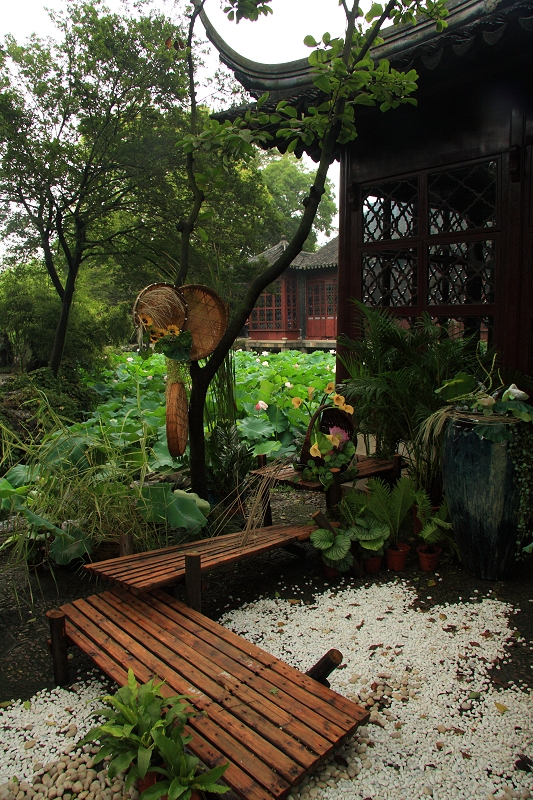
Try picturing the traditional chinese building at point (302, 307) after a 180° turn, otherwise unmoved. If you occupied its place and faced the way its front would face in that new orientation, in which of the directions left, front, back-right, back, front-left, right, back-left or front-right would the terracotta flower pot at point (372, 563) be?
back

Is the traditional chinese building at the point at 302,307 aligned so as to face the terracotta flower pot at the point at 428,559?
yes

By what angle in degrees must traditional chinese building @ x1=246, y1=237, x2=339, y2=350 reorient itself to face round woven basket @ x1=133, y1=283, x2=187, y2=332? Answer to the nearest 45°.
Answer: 0° — it already faces it

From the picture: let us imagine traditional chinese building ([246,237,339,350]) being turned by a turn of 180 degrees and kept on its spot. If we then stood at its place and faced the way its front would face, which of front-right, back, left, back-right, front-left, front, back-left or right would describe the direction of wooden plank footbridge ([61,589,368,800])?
back

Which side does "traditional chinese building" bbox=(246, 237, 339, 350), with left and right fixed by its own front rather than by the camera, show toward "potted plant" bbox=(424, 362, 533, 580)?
front

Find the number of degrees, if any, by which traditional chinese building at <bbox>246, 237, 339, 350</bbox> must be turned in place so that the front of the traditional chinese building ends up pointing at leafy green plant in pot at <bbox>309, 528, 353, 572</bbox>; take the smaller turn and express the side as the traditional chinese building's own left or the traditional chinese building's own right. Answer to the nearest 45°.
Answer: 0° — it already faces it

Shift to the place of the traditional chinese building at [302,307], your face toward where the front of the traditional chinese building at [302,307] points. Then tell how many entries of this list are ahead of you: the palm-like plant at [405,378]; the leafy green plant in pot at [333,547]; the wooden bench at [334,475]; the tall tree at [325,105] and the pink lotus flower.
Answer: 5

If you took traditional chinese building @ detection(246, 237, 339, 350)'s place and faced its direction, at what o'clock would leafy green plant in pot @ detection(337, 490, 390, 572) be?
The leafy green plant in pot is roughly at 12 o'clock from the traditional chinese building.

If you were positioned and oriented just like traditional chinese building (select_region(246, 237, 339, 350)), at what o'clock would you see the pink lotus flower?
The pink lotus flower is roughly at 12 o'clock from the traditional chinese building.

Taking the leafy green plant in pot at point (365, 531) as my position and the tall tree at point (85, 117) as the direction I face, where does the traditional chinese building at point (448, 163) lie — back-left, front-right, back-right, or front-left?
front-right

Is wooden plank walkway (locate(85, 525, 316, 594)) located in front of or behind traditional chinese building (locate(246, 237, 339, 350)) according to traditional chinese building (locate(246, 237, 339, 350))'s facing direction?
in front

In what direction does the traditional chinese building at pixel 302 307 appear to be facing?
toward the camera

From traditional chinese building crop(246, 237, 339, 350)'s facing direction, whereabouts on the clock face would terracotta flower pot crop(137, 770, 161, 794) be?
The terracotta flower pot is roughly at 12 o'clock from the traditional chinese building.

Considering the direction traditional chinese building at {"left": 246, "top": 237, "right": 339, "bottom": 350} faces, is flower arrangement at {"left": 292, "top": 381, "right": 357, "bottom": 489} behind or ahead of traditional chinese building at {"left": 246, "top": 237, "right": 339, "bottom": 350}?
ahead

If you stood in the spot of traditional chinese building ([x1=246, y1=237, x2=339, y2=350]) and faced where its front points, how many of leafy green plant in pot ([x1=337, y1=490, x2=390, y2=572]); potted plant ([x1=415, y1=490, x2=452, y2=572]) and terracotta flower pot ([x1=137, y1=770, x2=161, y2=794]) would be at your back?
0

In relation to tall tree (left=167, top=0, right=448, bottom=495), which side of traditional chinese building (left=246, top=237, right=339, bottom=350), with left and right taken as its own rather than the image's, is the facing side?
front

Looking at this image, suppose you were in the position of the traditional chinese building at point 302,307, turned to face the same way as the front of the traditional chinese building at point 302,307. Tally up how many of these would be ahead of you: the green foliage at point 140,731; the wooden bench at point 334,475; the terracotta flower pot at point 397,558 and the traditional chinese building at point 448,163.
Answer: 4
